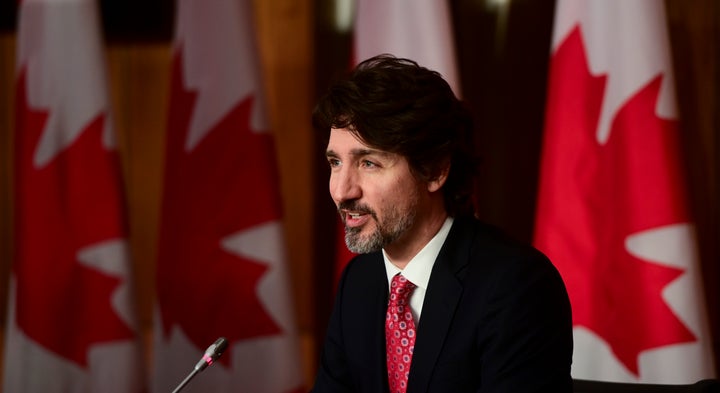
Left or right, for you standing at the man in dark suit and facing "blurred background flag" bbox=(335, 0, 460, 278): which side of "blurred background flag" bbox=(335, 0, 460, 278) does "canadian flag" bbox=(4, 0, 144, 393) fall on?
left

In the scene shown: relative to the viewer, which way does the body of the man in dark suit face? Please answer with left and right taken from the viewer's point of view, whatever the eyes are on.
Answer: facing the viewer and to the left of the viewer

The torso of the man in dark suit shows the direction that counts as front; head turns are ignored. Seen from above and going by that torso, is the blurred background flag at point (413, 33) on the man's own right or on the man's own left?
on the man's own right

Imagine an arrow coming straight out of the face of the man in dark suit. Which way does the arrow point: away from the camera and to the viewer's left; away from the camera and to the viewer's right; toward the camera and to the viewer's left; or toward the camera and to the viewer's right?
toward the camera and to the viewer's left

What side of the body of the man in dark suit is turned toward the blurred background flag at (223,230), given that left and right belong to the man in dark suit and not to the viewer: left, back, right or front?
right

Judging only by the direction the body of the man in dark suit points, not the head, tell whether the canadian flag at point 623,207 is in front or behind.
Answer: behind
